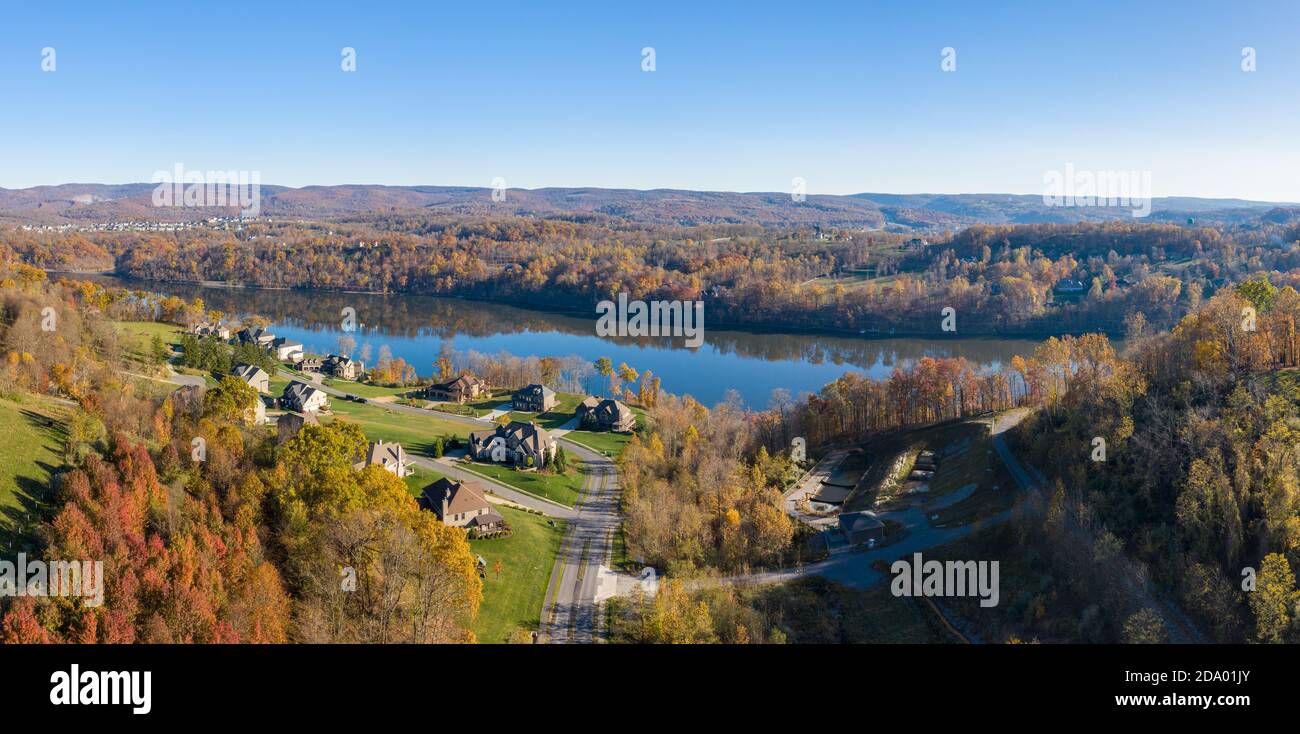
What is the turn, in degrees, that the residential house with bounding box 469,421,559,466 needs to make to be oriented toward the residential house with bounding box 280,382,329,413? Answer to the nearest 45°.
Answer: approximately 90° to its right

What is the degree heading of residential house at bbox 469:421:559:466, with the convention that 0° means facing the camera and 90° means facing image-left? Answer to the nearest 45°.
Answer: approximately 45°

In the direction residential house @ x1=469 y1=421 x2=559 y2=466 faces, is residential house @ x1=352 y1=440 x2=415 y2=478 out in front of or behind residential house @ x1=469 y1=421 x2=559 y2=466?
in front
